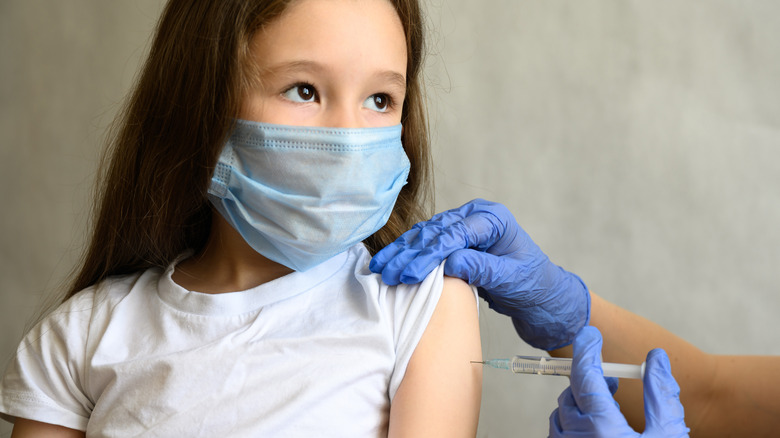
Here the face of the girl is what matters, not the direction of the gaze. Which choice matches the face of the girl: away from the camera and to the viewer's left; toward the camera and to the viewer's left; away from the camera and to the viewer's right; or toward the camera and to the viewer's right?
toward the camera and to the viewer's right

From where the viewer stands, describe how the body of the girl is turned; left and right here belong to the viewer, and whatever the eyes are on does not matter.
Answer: facing the viewer
